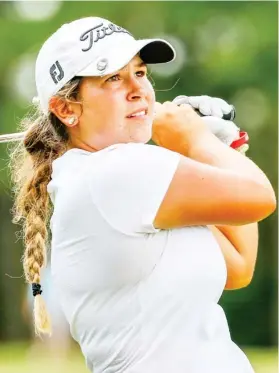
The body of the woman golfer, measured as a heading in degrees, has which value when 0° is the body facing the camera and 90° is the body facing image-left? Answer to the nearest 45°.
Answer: approximately 270°

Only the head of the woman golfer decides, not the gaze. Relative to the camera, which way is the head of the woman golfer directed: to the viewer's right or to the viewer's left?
to the viewer's right
